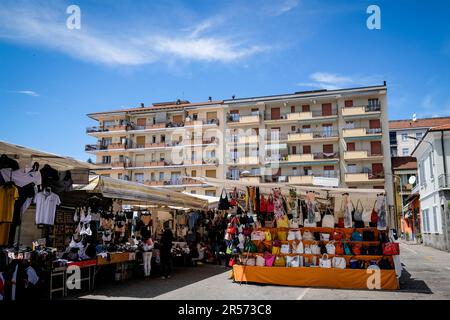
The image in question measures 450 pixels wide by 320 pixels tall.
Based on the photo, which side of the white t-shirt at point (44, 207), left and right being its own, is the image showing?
front

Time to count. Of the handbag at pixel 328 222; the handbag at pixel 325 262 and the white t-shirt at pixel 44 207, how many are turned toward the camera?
3

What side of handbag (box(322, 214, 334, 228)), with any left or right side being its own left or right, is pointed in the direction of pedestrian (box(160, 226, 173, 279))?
right

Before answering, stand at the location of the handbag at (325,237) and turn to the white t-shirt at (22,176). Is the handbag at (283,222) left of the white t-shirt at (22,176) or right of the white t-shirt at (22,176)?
right

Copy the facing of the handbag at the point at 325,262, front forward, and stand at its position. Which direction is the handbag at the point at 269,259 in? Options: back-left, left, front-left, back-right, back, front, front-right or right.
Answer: right

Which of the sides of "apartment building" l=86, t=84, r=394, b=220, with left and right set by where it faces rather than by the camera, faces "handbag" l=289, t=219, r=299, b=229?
front

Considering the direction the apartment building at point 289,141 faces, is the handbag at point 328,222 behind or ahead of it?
ahead

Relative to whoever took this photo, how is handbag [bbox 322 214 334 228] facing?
facing the viewer

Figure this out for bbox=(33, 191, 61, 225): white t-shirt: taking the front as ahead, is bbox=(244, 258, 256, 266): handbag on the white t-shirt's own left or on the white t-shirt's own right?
on the white t-shirt's own left

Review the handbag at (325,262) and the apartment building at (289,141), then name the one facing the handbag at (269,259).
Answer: the apartment building

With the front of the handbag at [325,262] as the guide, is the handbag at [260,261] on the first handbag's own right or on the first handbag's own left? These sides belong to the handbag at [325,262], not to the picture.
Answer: on the first handbag's own right

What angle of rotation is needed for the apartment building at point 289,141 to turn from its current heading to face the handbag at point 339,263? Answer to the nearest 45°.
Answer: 0° — it already faces it

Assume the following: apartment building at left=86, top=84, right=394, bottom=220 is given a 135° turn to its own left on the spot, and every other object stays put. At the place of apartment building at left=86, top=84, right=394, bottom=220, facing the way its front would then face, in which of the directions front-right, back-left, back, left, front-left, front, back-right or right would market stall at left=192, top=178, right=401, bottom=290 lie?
back-right
